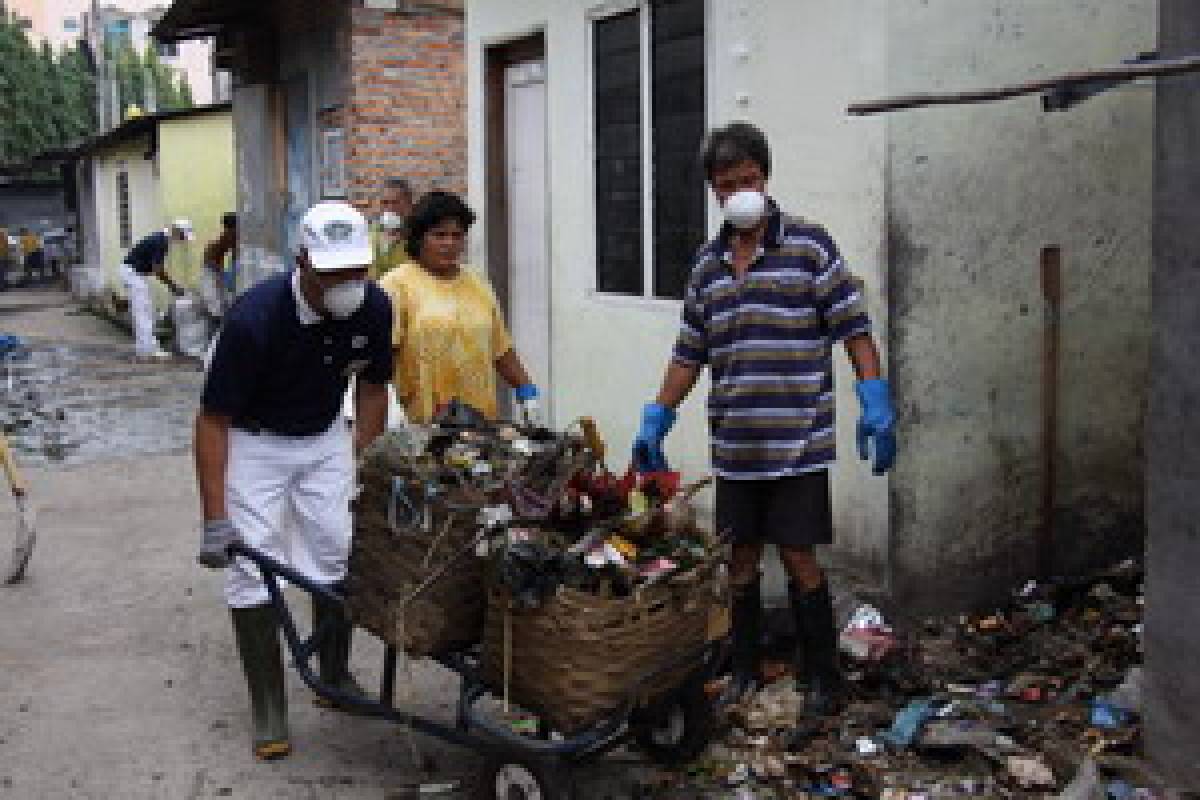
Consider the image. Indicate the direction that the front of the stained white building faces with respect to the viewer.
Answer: facing the viewer and to the left of the viewer

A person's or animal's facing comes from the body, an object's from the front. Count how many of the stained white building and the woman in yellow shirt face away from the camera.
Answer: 0

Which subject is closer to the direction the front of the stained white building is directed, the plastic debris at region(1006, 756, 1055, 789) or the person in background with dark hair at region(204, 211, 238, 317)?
the plastic debris

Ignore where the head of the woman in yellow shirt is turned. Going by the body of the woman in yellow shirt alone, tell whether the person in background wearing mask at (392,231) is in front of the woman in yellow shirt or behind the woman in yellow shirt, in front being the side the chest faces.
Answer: behind

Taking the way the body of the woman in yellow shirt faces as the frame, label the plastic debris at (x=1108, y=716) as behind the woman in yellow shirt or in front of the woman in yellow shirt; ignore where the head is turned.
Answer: in front

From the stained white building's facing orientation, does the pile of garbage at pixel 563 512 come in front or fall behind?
in front

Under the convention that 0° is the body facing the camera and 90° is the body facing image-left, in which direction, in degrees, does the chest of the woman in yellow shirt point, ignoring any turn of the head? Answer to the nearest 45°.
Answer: approximately 315°

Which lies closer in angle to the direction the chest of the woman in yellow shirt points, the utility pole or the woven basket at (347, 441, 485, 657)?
the woven basket

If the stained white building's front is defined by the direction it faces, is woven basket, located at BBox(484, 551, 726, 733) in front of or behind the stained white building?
in front
